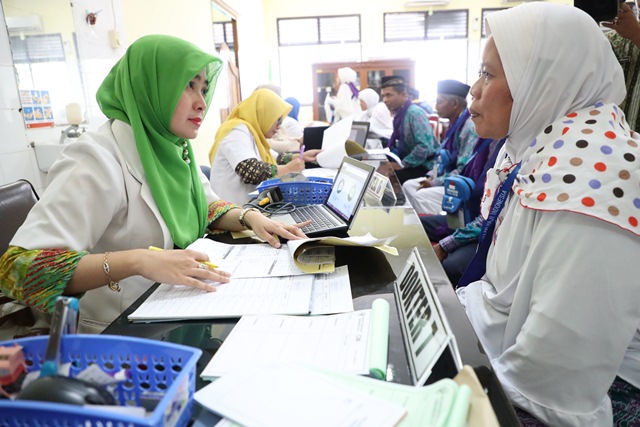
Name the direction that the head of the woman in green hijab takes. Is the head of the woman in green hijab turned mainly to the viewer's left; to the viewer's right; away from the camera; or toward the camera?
to the viewer's right

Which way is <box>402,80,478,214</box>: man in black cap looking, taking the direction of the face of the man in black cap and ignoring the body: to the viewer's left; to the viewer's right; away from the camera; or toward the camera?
to the viewer's left

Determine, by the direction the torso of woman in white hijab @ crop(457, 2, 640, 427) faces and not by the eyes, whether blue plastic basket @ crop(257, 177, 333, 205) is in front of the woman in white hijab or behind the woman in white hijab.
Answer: in front

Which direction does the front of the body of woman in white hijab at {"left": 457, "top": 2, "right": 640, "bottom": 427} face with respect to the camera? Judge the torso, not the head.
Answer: to the viewer's left

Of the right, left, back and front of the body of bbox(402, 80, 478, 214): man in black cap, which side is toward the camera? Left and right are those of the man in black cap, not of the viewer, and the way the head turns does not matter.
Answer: left

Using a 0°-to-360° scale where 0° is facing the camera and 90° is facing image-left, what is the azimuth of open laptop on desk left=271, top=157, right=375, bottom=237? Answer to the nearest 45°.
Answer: approximately 45°

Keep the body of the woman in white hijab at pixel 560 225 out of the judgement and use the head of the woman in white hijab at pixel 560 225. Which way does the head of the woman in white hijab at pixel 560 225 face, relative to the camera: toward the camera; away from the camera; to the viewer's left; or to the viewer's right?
to the viewer's left

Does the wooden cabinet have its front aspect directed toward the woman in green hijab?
yes

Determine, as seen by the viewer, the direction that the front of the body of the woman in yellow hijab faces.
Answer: to the viewer's right
